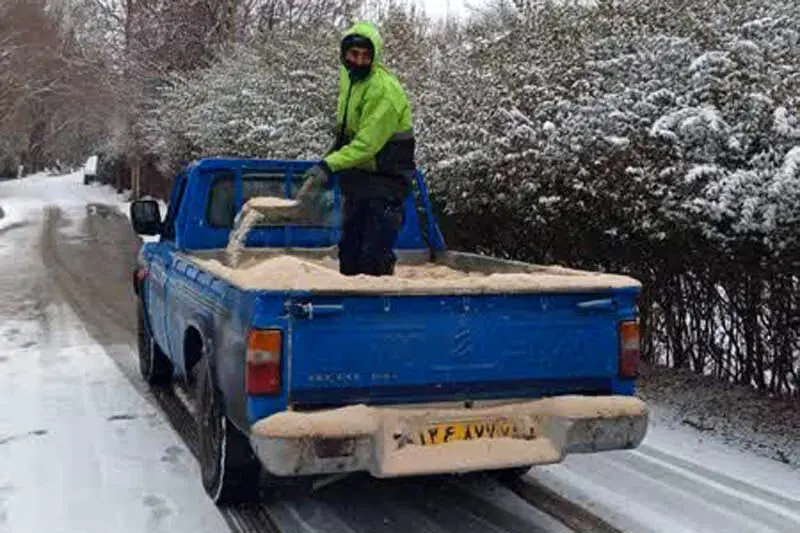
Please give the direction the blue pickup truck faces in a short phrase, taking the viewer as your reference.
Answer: facing away from the viewer and to the left of the viewer

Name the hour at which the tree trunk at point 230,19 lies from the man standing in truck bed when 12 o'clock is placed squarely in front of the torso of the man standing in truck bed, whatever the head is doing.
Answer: The tree trunk is roughly at 4 o'clock from the man standing in truck bed.

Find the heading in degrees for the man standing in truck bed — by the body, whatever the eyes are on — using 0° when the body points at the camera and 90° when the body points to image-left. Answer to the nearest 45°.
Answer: approximately 45°
